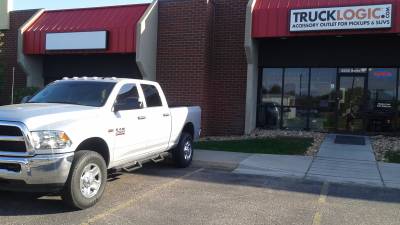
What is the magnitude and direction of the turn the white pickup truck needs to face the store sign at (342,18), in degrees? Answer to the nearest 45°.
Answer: approximately 180°

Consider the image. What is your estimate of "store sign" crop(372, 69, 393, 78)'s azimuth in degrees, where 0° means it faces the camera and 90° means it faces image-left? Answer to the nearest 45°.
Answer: approximately 0°

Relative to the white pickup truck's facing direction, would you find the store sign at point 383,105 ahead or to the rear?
to the rear

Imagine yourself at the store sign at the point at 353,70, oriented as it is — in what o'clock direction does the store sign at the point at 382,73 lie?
the store sign at the point at 382,73 is roughly at 9 o'clock from the store sign at the point at 353,70.

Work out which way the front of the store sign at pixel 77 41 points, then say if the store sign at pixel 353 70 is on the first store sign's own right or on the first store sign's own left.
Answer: on the first store sign's own left

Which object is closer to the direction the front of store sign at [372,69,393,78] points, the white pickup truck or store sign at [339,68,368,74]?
the white pickup truck
